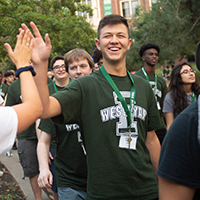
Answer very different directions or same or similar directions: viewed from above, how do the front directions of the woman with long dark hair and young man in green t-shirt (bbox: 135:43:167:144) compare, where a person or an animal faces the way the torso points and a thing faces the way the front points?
same or similar directions

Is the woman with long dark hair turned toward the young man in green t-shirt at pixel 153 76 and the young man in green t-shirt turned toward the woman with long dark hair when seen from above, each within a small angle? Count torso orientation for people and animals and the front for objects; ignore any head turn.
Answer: no

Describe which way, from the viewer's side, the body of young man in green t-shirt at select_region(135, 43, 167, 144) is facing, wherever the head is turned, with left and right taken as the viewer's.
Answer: facing the viewer and to the right of the viewer

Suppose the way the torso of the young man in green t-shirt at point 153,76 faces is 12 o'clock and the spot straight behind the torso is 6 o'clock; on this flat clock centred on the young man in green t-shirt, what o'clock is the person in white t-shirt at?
The person in white t-shirt is roughly at 2 o'clock from the young man in green t-shirt.

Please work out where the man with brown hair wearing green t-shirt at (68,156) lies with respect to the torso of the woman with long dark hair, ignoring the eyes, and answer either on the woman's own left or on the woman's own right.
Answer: on the woman's own right

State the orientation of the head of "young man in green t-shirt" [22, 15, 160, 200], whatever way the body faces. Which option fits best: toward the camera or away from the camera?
toward the camera

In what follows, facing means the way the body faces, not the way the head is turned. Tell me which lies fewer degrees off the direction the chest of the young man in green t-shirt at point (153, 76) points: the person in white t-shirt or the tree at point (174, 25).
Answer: the person in white t-shirt

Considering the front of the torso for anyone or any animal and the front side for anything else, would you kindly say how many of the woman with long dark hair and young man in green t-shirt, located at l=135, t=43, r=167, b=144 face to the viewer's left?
0

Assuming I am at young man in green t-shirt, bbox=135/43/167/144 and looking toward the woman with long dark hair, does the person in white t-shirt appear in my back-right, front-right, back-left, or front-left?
front-right

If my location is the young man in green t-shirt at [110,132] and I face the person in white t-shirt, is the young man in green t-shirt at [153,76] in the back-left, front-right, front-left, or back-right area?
back-right

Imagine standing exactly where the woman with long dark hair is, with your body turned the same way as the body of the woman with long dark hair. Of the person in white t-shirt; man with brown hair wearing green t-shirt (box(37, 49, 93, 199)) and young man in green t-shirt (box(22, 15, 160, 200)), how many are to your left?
0

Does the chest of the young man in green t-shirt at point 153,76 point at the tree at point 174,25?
no

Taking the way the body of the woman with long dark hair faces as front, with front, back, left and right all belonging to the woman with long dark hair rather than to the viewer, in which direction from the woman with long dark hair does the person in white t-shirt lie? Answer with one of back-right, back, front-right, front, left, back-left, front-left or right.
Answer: front-right
